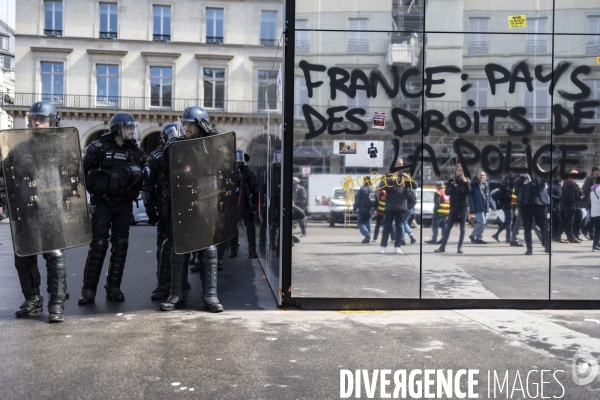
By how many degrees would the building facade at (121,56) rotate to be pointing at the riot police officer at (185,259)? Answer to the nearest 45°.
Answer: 0° — it already faces them

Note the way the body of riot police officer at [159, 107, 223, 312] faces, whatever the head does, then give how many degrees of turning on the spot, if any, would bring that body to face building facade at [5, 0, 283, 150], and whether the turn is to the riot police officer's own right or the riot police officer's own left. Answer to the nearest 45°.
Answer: approximately 180°

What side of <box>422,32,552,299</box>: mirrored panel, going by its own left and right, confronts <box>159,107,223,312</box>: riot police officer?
right

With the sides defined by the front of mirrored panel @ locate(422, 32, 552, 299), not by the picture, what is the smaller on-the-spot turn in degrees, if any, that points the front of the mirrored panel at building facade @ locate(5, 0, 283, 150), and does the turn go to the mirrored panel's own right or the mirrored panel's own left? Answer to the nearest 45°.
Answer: approximately 135° to the mirrored panel's own right

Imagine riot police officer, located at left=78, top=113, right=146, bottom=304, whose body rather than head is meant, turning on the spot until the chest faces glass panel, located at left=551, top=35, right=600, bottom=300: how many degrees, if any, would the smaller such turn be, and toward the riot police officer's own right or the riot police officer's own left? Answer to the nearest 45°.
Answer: approximately 90° to the riot police officer's own left

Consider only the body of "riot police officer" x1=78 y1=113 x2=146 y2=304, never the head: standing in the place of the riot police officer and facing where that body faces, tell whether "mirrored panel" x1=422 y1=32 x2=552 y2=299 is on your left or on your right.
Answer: on your left

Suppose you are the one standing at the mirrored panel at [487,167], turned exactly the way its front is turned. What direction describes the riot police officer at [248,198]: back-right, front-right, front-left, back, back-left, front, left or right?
back-right
